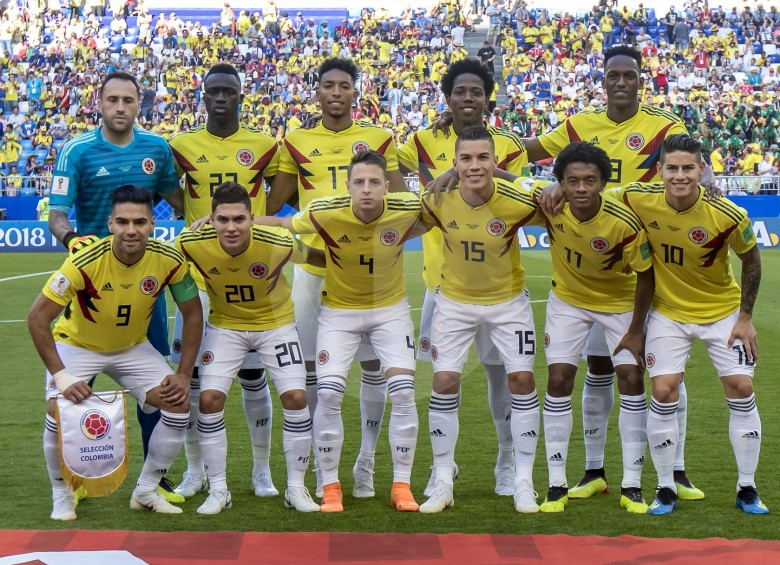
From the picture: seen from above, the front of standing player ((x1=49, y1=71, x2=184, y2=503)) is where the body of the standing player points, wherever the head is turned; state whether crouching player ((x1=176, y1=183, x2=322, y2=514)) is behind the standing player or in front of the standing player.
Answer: in front

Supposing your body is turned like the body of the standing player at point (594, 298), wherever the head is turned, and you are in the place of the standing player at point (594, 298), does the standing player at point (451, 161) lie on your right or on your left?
on your right

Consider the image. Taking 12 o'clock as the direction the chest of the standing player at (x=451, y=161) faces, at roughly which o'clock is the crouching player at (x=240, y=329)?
The crouching player is roughly at 2 o'clock from the standing player.

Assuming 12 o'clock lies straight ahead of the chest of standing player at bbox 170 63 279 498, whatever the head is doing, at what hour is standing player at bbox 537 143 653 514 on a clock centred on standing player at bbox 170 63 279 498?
standing player at bbox 537 143 653 514 is roughly at 10 o'clock from standing player at bbox 170 63 279 498.

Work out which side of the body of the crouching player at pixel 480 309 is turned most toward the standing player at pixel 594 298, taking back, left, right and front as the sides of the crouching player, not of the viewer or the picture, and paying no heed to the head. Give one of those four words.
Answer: left

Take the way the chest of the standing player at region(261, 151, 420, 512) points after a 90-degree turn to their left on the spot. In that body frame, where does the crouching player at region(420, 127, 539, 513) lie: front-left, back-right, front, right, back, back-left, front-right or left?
front

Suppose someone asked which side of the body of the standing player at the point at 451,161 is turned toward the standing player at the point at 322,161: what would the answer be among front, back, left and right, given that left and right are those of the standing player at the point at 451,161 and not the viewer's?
right

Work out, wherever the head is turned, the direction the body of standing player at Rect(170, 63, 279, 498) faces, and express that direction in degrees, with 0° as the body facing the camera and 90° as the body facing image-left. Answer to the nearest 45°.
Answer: approximately 0°

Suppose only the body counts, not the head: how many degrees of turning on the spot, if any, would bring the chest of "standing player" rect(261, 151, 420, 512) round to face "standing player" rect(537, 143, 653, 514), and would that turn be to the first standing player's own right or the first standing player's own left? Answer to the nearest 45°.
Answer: approximately 90° to the first standing player's own left
